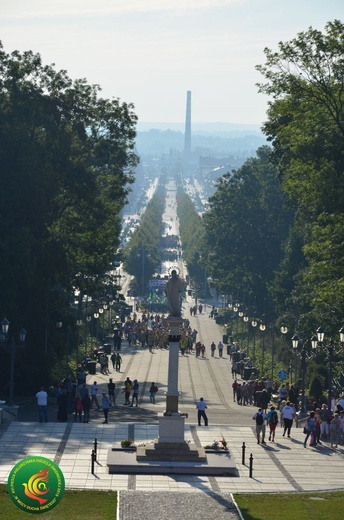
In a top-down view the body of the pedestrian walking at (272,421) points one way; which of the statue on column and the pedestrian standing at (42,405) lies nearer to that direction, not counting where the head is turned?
the pedestrian standing

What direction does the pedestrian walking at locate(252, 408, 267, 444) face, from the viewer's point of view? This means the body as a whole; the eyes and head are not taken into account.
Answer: away from the camera

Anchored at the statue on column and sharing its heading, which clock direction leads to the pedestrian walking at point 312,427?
The pedestrian walking is roughly at 2 o'clock from the statue on column.

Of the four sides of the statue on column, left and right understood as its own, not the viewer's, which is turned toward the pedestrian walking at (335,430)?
right

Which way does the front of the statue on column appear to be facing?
away from the camera
